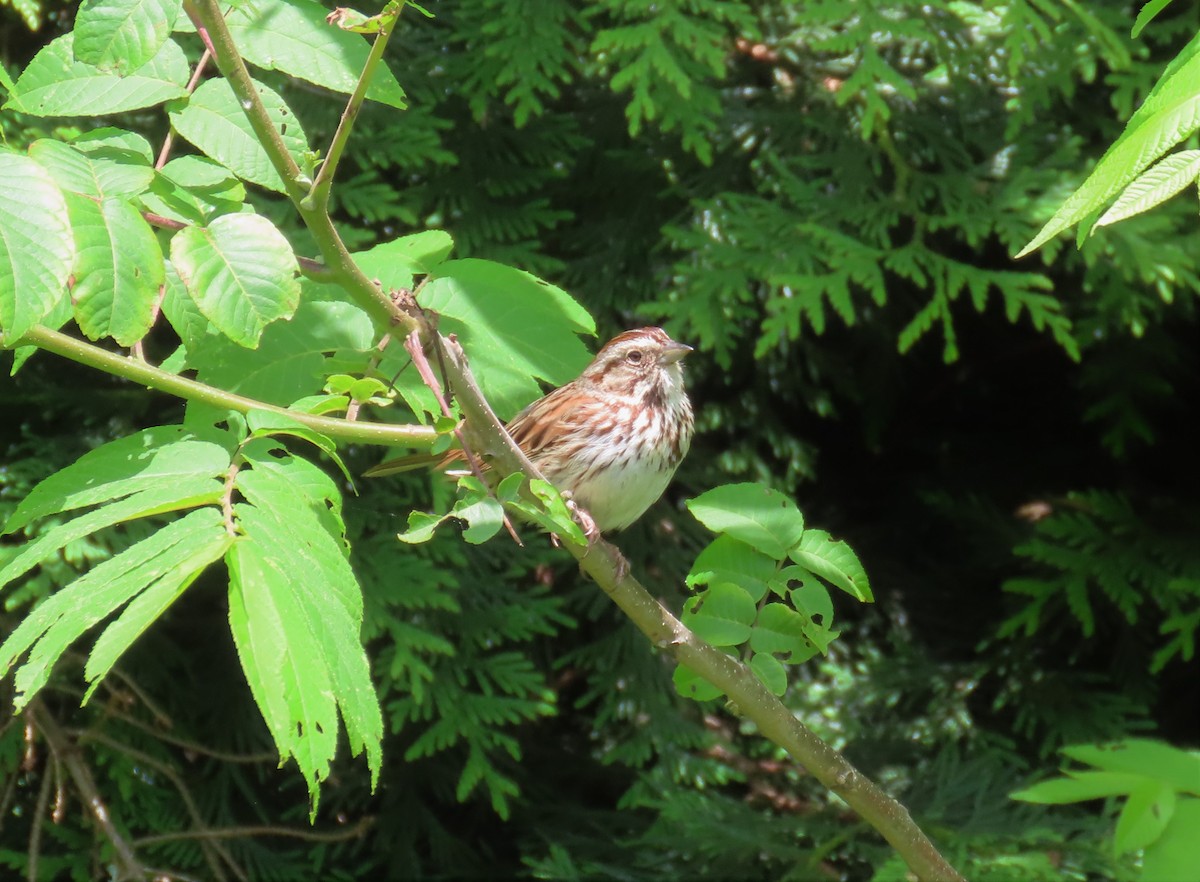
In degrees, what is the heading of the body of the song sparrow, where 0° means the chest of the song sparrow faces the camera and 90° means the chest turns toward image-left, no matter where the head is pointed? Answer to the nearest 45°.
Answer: approximately 315°

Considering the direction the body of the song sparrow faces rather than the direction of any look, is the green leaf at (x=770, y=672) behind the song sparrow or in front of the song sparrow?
in front

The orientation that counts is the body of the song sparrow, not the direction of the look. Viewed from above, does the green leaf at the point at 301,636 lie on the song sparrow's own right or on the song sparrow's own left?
on the song sparrow's own right

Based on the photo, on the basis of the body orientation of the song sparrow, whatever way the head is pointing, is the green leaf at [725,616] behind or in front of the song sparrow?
in front
